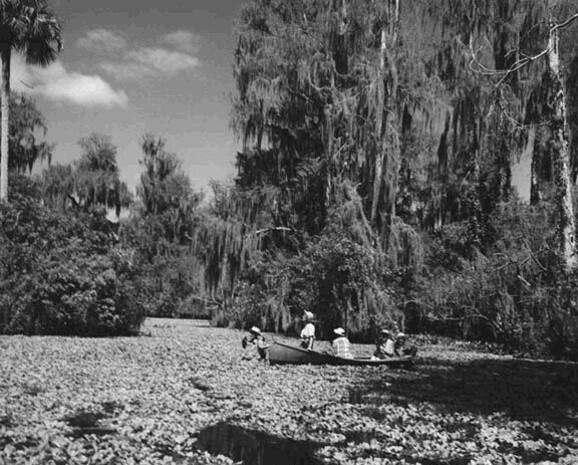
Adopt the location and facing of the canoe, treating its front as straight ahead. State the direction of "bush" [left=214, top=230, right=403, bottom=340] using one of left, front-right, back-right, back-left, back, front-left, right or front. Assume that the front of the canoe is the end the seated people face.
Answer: right

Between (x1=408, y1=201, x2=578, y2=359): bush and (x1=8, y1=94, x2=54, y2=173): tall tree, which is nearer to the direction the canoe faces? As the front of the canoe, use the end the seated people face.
the tall tree

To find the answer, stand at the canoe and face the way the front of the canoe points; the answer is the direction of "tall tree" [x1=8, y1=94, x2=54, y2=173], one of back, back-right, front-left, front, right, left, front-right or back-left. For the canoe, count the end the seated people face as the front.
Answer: front-right

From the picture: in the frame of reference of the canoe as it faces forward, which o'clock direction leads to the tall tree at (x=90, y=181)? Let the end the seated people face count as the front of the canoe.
The tall tree is roughly at 2 o'clock from the canoe.

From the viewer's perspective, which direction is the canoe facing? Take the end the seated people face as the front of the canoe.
to the viewer's left

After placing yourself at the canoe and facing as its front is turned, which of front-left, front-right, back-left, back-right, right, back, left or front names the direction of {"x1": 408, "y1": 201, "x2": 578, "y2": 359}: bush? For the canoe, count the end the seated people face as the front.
back-right

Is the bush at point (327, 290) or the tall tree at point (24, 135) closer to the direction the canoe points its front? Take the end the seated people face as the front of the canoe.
the tall tree
